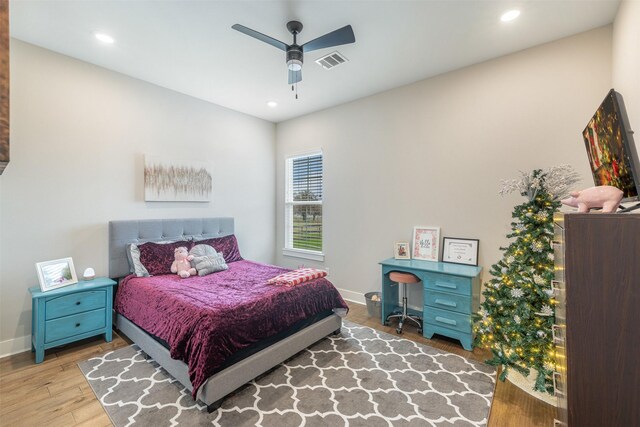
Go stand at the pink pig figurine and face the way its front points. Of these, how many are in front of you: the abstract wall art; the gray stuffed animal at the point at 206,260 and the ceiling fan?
3

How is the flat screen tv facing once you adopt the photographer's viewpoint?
facing the viewer and to the left of the viewer

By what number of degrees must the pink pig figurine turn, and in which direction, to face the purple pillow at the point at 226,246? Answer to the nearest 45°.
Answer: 0° — it already faces it

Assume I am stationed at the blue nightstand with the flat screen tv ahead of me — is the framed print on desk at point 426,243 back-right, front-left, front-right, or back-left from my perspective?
front-left

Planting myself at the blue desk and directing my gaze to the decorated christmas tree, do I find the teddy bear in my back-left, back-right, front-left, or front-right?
back-right

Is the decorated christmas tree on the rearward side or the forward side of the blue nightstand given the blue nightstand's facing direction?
on the forward side

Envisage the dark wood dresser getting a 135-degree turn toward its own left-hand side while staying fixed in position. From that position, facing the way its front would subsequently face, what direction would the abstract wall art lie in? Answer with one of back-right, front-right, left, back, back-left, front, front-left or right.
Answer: back-right

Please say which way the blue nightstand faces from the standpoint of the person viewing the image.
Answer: facing the viewer and to the right of the viewer

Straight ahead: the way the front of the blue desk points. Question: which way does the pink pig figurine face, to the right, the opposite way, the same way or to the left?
to the right

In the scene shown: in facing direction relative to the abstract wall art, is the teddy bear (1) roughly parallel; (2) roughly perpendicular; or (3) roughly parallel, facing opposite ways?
roughly parallel

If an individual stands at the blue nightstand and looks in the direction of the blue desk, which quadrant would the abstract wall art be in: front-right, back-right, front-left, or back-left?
front-left

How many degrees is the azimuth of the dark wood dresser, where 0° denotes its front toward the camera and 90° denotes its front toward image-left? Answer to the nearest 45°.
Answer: approximately 90°

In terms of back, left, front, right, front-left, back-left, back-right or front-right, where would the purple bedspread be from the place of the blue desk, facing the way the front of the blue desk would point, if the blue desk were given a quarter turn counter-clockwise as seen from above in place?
right

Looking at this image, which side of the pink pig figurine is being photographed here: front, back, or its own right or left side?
left

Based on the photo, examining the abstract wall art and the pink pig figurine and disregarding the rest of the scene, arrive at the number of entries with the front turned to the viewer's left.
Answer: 1
